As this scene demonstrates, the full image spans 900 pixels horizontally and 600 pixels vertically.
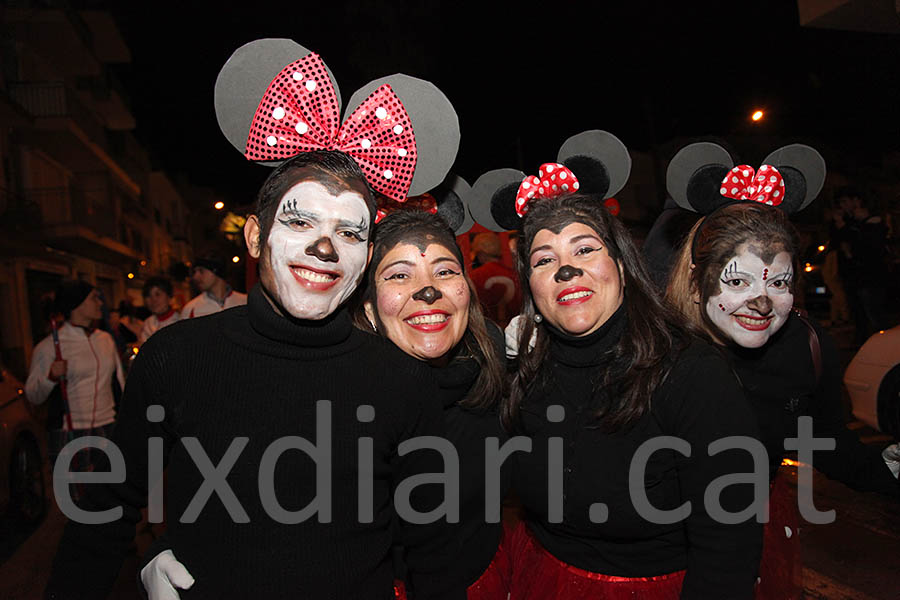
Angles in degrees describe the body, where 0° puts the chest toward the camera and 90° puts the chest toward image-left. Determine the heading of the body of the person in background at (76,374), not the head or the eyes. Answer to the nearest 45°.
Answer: approximately 315°

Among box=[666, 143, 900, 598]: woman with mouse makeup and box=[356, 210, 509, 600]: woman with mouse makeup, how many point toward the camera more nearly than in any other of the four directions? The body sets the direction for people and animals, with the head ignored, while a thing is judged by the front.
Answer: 2

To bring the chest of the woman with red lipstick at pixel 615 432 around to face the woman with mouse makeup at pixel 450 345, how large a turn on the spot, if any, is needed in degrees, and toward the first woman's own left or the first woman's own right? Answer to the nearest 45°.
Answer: approximately 45° to the first woman's own right

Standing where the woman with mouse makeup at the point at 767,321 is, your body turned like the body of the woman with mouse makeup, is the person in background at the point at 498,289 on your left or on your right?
on your right

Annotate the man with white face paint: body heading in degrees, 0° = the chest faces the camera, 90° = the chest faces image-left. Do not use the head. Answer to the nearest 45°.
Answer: approximately 0°

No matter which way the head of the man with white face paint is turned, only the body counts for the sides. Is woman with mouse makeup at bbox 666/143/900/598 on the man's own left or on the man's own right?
on the man's own left
